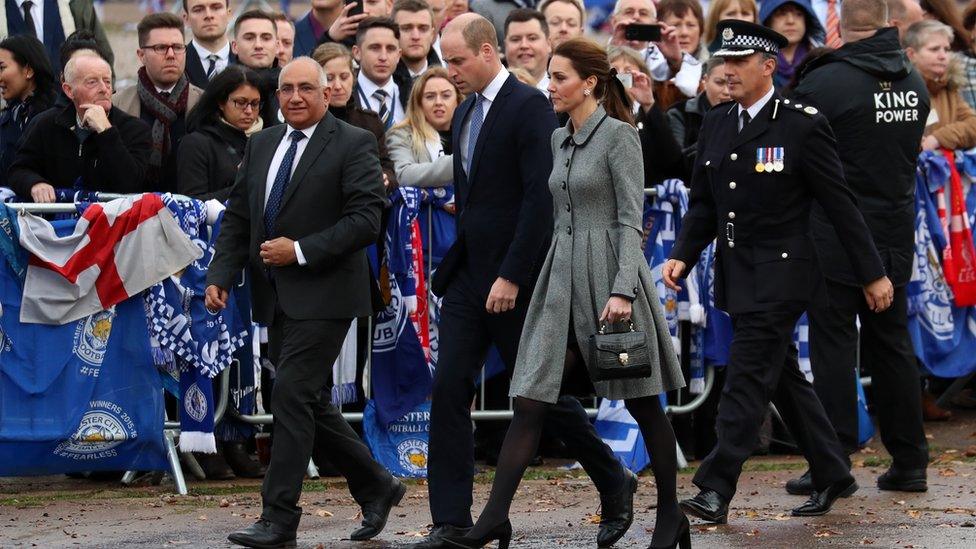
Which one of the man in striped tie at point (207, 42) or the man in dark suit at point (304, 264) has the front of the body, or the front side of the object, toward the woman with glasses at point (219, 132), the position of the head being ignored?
the man in striped tie

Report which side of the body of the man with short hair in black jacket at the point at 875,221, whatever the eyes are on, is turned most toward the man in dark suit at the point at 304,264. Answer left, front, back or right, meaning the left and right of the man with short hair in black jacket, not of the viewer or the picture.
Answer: left

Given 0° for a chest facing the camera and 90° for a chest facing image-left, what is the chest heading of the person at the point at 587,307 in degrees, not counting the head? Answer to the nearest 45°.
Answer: approximately 45°

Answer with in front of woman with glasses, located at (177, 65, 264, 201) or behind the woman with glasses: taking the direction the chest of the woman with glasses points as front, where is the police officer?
in front

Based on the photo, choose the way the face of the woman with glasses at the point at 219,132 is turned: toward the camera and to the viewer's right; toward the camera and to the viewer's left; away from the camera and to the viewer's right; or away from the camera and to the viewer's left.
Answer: toward the camera and to the viewer's right

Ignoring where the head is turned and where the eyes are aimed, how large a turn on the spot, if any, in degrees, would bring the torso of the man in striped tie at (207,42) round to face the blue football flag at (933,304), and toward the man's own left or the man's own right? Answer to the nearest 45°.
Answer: approximately 90° to the man's own left

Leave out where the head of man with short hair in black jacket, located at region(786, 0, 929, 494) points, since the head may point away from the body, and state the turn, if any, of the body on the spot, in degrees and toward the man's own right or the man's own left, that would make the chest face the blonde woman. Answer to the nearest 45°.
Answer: approximately 45° to the man's own left

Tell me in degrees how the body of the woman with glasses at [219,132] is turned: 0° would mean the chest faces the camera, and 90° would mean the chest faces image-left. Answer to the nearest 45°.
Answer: approximately 315°

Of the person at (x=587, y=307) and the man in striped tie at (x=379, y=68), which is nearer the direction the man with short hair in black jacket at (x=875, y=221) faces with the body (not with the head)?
the man in striped tie

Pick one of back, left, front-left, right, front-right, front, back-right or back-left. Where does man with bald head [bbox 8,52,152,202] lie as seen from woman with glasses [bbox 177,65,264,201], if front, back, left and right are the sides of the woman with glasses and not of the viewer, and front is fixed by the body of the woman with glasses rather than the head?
back-right

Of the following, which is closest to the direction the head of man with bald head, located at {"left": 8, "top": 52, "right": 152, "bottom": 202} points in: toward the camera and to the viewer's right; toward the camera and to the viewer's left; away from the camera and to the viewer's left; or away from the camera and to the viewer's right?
toward the camera and to the viewer's right

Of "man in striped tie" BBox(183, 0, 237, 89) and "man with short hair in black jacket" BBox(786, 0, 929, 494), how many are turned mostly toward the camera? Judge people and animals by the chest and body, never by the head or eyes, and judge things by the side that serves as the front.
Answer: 1
